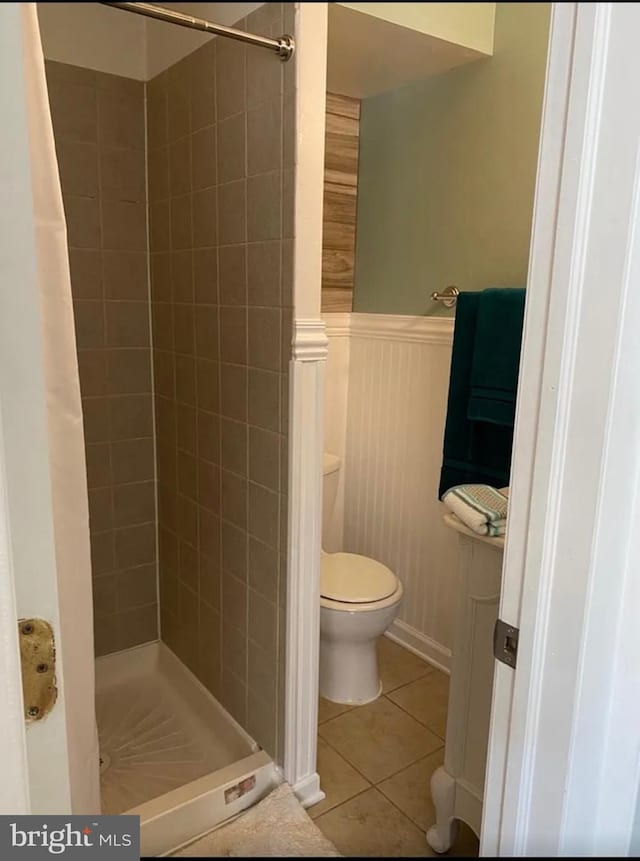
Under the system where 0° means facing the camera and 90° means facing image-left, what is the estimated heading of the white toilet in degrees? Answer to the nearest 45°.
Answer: approximately 315°
